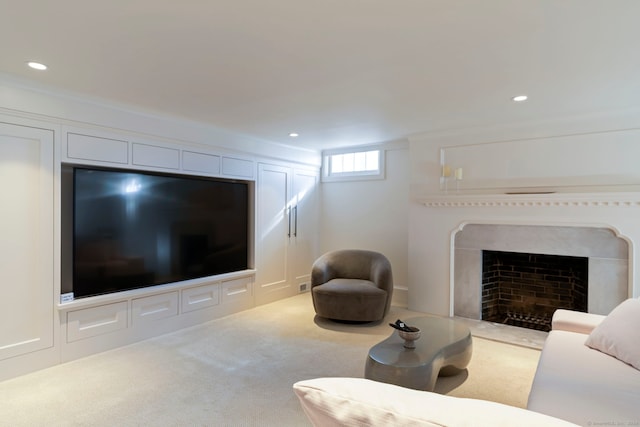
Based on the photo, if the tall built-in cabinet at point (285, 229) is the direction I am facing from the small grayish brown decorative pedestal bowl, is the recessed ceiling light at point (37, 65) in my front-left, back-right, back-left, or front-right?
front-left

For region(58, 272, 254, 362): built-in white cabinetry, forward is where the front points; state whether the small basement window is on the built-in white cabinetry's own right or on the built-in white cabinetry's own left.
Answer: on the built-in white cabinetry's own left

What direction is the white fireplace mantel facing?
toward the camera

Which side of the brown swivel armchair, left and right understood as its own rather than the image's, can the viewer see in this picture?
front

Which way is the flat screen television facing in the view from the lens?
facing the viewer and to the right of the viewer

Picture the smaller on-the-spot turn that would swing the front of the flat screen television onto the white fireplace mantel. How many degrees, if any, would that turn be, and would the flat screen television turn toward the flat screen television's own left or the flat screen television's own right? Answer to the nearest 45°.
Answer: approximately 45° to the flat screen television's own left

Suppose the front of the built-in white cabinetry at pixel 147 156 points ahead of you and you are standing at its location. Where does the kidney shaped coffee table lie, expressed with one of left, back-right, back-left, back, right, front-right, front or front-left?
front

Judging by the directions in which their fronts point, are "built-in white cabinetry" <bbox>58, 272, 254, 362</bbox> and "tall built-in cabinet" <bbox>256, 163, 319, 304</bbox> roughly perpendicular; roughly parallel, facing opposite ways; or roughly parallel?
roughly parallel

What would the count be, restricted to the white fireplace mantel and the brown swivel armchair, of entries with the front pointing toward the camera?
2

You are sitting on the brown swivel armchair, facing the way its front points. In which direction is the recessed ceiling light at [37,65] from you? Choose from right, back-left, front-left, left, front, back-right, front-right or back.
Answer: front-right

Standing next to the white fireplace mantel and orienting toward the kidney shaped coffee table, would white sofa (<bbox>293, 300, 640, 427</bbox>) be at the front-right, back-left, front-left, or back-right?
front-left

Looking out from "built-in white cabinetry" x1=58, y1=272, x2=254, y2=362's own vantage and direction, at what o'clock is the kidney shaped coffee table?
The kidney shaped coffee table is roughly at 12 o'clock from the built-in white cabinetry.

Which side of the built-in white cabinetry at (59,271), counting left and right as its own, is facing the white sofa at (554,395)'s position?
front

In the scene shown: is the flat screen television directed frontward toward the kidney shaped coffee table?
yes

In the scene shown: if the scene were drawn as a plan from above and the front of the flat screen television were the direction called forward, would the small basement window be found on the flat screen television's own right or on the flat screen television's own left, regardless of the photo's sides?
on the flat screen television's own left

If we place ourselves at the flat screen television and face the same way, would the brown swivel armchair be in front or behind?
in front
